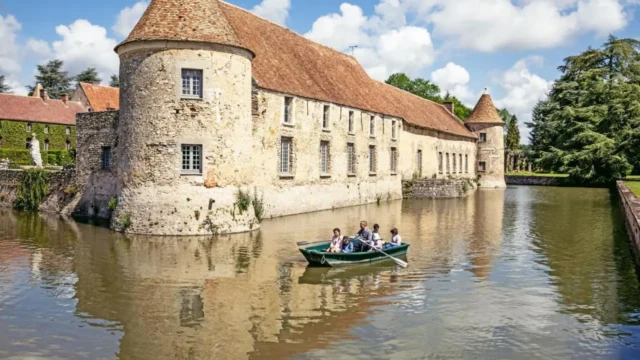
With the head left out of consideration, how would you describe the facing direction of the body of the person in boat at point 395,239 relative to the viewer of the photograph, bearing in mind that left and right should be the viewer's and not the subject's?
facing to the left of the viewer

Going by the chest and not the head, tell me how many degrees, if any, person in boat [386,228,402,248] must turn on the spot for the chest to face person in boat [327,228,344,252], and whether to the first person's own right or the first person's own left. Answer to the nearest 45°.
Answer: approximately 45° to the first person's own left

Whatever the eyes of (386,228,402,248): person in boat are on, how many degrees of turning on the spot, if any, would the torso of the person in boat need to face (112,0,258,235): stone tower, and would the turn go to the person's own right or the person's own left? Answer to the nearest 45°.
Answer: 0° — they already face it

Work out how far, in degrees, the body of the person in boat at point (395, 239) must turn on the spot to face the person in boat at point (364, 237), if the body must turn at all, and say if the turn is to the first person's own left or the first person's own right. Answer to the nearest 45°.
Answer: approximately 45° to the first person's own left

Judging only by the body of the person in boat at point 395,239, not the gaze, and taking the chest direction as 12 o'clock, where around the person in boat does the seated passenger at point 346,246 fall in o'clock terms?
The seated passenger is roughly at 11 o'clock from the person in boat.
